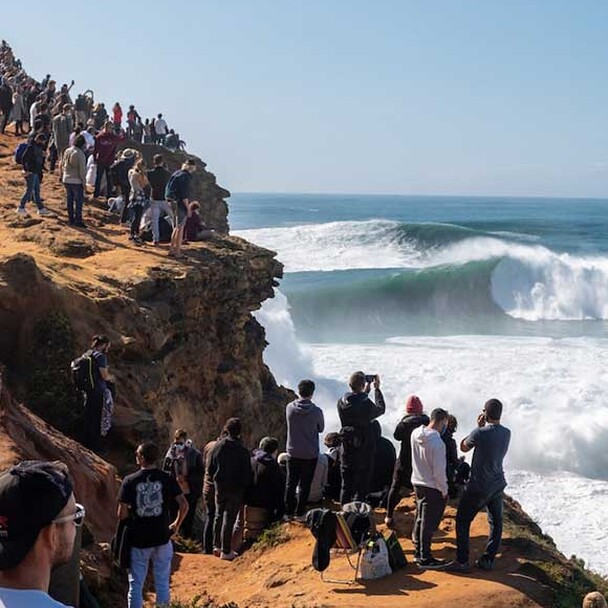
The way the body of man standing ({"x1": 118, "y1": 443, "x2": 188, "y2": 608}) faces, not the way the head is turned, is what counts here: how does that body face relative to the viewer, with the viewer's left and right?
facing away from the viewer

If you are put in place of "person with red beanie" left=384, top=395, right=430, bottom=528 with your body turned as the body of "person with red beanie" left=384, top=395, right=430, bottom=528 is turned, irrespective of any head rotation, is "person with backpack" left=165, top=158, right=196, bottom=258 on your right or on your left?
on your left

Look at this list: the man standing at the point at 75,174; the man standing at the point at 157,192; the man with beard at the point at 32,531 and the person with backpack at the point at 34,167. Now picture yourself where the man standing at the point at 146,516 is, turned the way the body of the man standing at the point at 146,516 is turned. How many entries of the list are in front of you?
3

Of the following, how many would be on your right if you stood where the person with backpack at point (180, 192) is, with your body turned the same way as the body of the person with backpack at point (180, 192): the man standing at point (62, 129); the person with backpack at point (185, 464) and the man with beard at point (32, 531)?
2

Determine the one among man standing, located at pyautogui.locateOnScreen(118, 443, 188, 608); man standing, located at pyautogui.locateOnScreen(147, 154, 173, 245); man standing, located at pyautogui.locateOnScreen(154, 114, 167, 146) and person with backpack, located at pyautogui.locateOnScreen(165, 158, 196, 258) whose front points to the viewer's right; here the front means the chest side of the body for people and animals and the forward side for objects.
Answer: the person with backpack

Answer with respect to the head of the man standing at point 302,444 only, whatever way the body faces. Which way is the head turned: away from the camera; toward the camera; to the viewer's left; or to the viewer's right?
away from the camera

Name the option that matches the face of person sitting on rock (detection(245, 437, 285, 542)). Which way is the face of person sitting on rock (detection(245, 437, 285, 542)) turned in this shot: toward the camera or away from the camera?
away from the camera

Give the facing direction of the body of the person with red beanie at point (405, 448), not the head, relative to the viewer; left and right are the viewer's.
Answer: facing away from the viewer and to the right of the viewer
